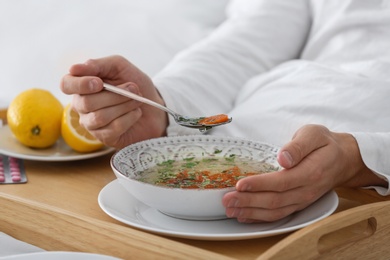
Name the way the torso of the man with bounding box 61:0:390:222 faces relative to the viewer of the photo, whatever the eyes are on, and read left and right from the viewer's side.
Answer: facing the viewer and to the left of the viewer

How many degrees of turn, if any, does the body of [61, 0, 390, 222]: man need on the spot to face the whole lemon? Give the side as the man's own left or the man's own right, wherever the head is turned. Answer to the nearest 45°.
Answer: approximately 45° to the man's own right

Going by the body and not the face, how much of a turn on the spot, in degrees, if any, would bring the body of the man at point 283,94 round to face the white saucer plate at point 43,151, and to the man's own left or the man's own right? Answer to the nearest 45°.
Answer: approximately 45° to the man's own right

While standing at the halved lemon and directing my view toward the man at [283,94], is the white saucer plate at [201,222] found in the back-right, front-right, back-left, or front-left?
front-right
